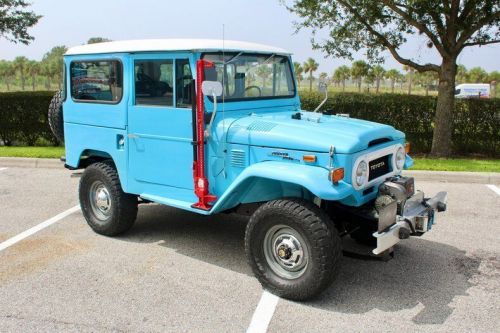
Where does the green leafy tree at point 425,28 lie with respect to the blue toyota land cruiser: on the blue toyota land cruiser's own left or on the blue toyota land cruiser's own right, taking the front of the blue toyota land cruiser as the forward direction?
on the blue toyota land cruiser's own left

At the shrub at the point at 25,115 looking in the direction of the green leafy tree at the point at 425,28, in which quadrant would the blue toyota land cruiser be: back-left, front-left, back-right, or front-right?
front-right

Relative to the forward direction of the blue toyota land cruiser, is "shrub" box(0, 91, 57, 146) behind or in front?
behind

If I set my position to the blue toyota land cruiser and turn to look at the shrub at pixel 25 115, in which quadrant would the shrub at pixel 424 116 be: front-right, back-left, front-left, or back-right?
front-right

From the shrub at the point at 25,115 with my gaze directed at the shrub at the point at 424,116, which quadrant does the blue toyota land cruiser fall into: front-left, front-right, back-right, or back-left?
front-right

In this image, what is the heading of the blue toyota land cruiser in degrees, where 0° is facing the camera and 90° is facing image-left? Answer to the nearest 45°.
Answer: approximately 315°

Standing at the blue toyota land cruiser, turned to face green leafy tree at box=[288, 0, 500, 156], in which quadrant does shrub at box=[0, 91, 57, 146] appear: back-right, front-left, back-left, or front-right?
front-left

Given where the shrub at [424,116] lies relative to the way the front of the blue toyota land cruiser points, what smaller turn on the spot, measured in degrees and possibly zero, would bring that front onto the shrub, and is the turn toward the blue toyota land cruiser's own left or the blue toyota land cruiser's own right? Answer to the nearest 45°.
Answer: approximately 90° to the blue toyota land cruiser's own left
